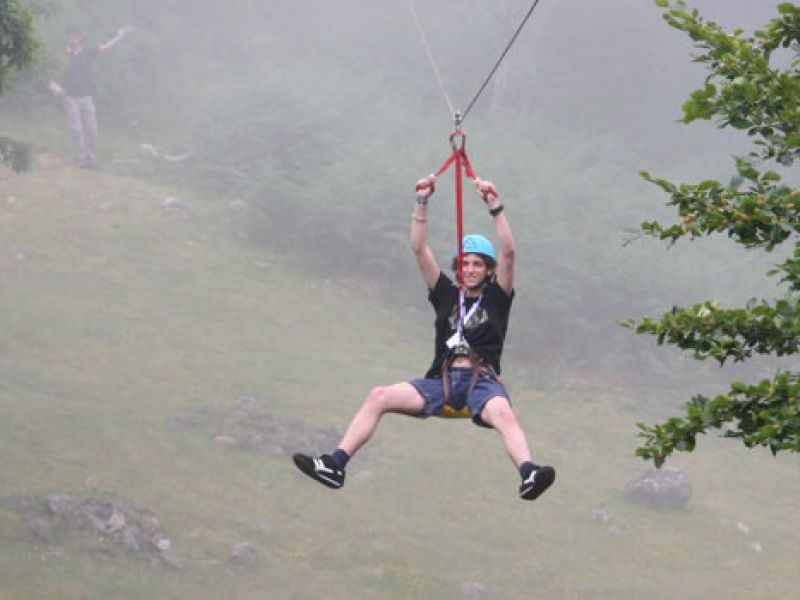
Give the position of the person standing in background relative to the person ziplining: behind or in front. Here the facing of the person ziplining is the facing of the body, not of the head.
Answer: behind

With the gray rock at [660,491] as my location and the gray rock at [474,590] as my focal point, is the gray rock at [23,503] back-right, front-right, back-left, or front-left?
front-right

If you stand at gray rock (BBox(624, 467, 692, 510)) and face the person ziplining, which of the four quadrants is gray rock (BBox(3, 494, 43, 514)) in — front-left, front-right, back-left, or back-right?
front-right

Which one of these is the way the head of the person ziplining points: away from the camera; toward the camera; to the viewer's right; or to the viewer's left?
toward the camera

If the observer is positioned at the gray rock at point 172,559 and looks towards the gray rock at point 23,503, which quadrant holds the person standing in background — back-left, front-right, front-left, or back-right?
front-right

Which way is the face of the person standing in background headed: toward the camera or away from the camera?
toward the camera

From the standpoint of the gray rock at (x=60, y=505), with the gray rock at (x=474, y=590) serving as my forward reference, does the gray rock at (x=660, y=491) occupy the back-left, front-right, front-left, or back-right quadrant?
front-left

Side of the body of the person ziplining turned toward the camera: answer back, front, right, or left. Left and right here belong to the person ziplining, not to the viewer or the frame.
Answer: front
